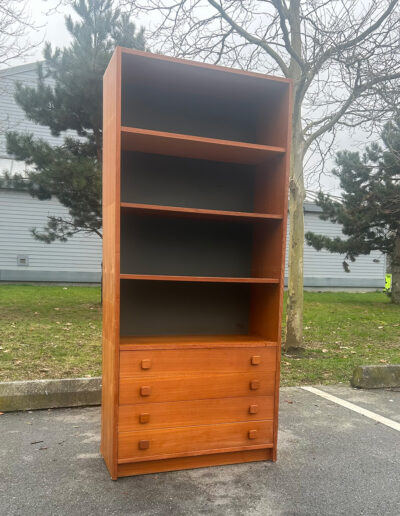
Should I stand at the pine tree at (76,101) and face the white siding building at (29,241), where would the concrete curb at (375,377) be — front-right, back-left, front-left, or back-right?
back-right

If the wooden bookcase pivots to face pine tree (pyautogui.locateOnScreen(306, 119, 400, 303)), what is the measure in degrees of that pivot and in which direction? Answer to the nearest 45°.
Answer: approximately 90° to its left

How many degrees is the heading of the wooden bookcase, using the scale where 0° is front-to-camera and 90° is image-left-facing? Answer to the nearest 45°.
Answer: approximately 315°

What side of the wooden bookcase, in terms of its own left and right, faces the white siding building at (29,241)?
back

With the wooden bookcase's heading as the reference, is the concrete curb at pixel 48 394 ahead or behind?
behind

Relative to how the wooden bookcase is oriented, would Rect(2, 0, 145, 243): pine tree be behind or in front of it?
behind

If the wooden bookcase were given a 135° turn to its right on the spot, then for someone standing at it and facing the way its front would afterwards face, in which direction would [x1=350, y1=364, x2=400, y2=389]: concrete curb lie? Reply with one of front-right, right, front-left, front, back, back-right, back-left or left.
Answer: back-right
